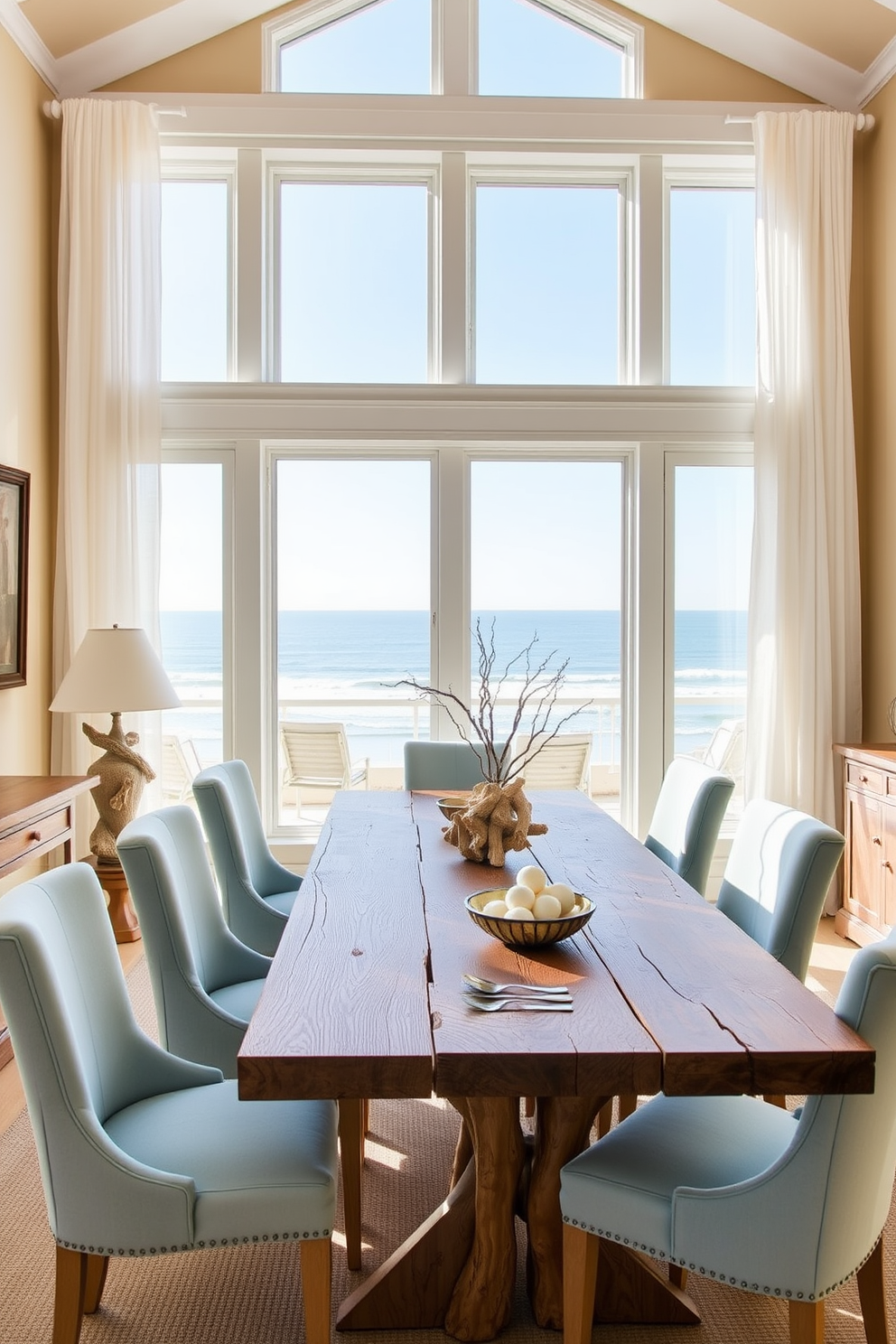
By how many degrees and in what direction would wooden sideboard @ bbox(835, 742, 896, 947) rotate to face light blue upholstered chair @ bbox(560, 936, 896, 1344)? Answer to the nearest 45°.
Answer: approximately 45° to its left

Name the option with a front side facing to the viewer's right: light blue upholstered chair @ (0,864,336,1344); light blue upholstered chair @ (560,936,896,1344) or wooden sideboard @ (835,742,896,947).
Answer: light blue upholstered chair @ (0,864,336,1344)

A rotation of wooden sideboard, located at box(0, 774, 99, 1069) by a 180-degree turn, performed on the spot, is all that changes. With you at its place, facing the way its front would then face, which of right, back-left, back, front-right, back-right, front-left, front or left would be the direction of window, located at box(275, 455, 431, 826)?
right

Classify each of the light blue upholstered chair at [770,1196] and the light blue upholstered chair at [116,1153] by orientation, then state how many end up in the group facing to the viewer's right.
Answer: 1

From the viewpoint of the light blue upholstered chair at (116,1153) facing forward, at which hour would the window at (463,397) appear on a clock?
The window is roughly at 10 o'clock from the light blue upholstered chair.

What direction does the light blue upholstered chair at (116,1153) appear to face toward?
to the viewer's right

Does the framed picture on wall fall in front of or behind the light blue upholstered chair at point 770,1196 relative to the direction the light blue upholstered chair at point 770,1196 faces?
in front

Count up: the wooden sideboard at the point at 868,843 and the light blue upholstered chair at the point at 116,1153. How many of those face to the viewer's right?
1

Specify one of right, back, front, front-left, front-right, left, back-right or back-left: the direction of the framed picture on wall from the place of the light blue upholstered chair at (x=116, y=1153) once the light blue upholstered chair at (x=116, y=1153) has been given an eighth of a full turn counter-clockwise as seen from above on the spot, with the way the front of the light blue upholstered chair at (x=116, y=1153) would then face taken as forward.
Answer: front-left

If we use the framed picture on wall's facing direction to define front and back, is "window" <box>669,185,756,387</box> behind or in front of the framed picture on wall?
in front
